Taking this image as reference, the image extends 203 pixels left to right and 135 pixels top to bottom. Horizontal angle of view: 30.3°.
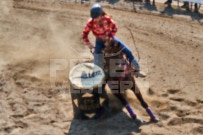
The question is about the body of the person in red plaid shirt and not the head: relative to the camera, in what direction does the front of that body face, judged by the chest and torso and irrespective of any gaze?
toward the camera
